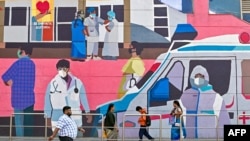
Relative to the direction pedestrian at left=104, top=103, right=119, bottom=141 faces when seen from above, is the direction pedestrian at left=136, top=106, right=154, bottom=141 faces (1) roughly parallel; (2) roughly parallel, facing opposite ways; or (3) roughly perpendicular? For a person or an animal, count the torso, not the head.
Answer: roughly parallel, facing opposite ways

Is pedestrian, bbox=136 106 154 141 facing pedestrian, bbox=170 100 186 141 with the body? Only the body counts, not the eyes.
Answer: no

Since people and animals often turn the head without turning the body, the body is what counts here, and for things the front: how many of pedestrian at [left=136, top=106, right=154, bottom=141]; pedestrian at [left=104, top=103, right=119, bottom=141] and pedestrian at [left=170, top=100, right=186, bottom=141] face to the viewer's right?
1

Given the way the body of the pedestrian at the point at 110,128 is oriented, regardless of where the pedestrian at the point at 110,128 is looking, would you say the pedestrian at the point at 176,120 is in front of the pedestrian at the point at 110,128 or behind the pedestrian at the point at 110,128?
in front

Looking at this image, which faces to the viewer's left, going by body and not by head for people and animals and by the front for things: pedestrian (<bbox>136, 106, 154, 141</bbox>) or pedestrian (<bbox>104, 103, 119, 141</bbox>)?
pedestrian (<bbox>136, 106, 154, 141</bbox>)

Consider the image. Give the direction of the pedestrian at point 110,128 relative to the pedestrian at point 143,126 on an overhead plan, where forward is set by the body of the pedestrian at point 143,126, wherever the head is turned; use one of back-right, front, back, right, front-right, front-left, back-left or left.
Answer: front-left

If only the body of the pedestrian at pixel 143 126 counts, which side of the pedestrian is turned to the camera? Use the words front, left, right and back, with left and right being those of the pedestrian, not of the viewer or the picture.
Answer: left

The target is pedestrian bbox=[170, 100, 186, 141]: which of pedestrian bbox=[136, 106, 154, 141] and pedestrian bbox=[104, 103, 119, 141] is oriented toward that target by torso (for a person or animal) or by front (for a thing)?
pedestrian bbox=[104, 103, 119, 141]

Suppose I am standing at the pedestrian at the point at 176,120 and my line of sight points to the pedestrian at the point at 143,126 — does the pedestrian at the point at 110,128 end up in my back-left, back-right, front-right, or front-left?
front-left
